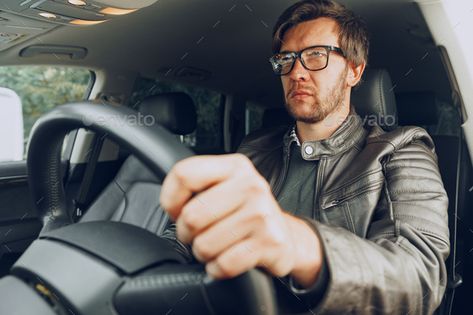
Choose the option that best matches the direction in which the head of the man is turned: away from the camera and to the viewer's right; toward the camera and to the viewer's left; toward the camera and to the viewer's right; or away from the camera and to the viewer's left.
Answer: toward the camera and to the viewer's left

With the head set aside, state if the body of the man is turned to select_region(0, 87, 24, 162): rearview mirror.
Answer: no

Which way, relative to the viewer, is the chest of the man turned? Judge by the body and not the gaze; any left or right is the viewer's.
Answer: facing the viewer and to the left of the viewer
